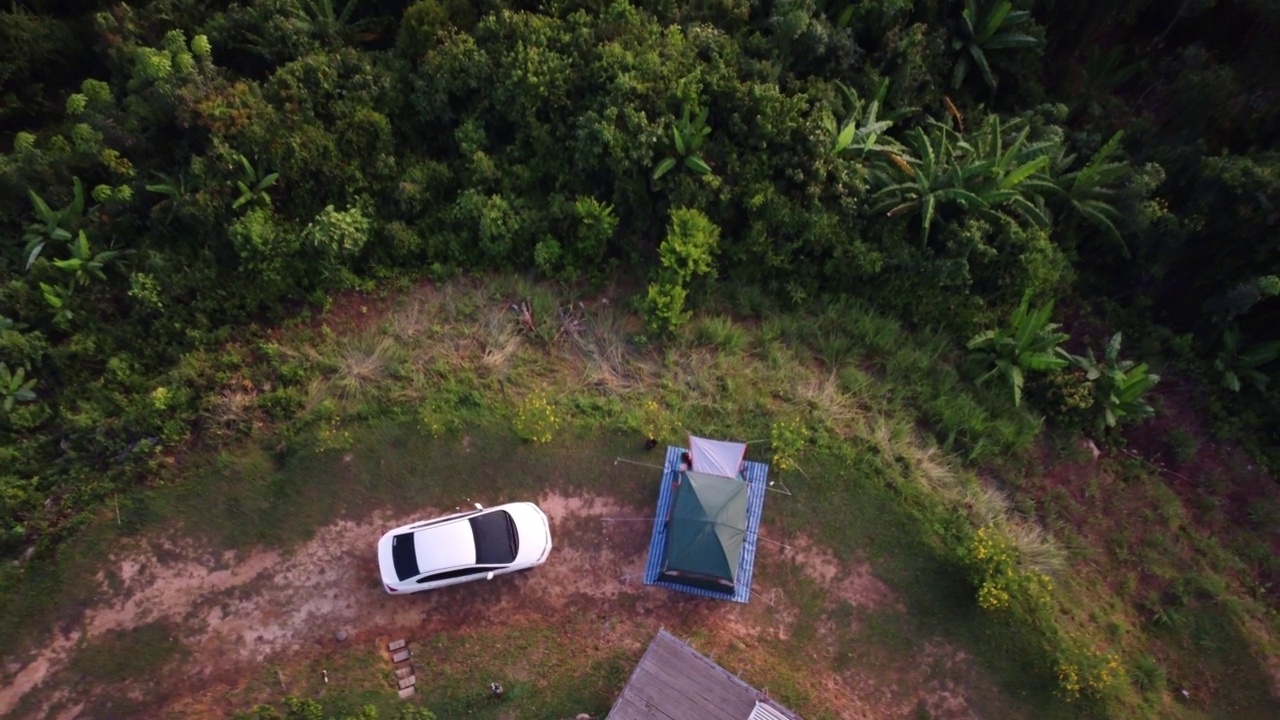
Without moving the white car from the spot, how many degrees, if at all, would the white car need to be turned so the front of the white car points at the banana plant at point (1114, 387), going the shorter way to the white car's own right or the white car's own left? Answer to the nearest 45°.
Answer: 0° — it already faces it

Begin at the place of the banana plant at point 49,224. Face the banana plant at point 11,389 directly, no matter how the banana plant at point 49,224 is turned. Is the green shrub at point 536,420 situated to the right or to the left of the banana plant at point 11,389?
left

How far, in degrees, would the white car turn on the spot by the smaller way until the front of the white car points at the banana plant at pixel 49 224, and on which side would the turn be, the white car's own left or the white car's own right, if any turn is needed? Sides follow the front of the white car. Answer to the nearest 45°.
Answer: approximately 135° to the white car's own left

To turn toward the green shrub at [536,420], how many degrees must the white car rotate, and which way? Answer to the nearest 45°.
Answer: approximately 45° to its left

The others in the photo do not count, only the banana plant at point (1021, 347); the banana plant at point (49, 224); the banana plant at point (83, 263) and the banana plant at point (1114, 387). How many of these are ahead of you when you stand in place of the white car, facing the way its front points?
2

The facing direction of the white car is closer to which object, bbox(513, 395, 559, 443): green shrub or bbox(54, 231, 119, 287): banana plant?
the green shrub

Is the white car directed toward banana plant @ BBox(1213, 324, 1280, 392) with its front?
yes

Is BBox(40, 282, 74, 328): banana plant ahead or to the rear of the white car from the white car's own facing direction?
to the rear

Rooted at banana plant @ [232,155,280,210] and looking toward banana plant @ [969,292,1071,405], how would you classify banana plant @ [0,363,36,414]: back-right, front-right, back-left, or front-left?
back-right

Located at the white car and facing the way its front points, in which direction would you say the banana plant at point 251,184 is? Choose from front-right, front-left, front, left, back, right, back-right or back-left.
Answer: back-left

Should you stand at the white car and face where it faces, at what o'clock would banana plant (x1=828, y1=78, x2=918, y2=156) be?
The banana plant is roughly at 11 o'clock from the white car.

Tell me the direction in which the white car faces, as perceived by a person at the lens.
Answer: facing to the right of the viewer
